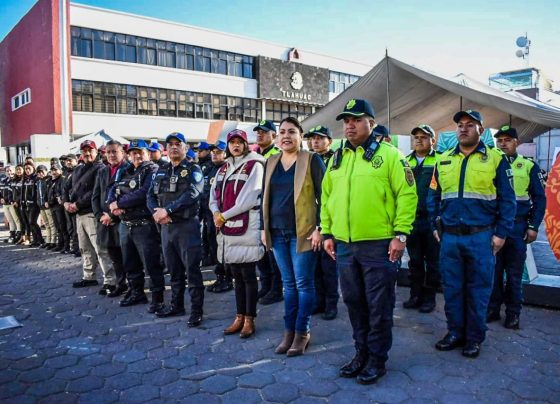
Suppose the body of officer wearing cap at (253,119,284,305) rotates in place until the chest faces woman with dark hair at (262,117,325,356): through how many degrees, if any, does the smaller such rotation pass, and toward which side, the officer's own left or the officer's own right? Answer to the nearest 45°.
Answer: approximately 45° to the officer's own left

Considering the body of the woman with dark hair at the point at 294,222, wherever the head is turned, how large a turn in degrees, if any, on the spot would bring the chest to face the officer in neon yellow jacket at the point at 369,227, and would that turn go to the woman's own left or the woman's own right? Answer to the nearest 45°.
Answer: approximately 90° to the woman's own left

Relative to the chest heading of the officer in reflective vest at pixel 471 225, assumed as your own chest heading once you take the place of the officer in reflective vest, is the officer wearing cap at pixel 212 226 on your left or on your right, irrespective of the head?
on your right

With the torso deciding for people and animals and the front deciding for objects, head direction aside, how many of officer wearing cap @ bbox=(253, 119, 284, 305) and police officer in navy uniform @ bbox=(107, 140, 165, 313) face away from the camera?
0

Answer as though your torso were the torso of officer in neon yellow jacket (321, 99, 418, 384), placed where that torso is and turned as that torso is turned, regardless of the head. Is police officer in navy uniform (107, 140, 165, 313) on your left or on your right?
on your right

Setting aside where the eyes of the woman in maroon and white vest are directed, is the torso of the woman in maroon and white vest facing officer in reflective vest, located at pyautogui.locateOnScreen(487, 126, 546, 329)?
no

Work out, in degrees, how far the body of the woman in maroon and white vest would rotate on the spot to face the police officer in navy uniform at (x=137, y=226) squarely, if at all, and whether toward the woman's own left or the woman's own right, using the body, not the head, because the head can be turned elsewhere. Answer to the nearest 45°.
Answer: approximately 90° to the woman's own right

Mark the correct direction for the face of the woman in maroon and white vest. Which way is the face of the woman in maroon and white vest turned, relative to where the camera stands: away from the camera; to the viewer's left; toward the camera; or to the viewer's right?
toward the camera

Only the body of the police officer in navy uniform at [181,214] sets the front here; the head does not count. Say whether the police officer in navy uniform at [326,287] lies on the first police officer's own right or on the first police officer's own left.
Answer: on the first police officer's own left

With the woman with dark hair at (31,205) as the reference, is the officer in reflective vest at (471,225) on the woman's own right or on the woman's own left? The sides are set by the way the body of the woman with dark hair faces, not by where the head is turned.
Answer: on the woman's own left

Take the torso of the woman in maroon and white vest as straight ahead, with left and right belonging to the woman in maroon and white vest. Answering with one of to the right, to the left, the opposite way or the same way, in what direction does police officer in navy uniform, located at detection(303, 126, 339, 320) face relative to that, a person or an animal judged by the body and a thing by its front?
the same way

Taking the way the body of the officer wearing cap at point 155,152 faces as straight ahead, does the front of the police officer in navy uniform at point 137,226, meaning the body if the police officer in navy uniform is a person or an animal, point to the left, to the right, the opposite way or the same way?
the same way

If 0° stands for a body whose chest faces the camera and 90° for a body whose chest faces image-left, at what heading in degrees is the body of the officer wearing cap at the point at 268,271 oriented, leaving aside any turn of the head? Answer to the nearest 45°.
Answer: approximately 45°

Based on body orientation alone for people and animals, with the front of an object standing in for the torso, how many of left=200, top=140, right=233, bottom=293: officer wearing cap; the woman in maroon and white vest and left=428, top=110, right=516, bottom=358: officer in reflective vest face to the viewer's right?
0

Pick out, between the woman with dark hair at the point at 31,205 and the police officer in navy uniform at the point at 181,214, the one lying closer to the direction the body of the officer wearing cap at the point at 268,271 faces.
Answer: the police officer in navy uniform

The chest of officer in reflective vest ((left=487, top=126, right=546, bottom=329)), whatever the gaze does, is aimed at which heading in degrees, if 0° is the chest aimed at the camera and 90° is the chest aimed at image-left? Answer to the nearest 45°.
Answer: approximately 45°

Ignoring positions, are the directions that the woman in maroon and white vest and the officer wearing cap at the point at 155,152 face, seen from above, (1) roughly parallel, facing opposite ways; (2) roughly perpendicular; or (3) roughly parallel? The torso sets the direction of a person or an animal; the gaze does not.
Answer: roughly parallel

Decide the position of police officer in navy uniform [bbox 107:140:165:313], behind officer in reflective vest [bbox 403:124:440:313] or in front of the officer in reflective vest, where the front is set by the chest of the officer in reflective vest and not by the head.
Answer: in front

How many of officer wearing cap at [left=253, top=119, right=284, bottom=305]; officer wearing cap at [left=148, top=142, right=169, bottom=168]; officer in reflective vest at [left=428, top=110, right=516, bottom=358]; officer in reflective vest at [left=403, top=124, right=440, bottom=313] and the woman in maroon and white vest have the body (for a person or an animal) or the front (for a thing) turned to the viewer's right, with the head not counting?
0

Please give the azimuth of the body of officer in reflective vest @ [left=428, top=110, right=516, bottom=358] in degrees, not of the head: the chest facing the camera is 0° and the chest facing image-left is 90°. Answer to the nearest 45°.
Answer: approximately 45°

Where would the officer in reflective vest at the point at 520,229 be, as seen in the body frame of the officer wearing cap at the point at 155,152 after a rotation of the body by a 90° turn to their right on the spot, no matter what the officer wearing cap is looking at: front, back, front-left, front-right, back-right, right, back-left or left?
back

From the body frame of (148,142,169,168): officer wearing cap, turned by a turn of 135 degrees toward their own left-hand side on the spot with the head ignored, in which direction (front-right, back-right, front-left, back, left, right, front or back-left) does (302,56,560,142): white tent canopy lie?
front
